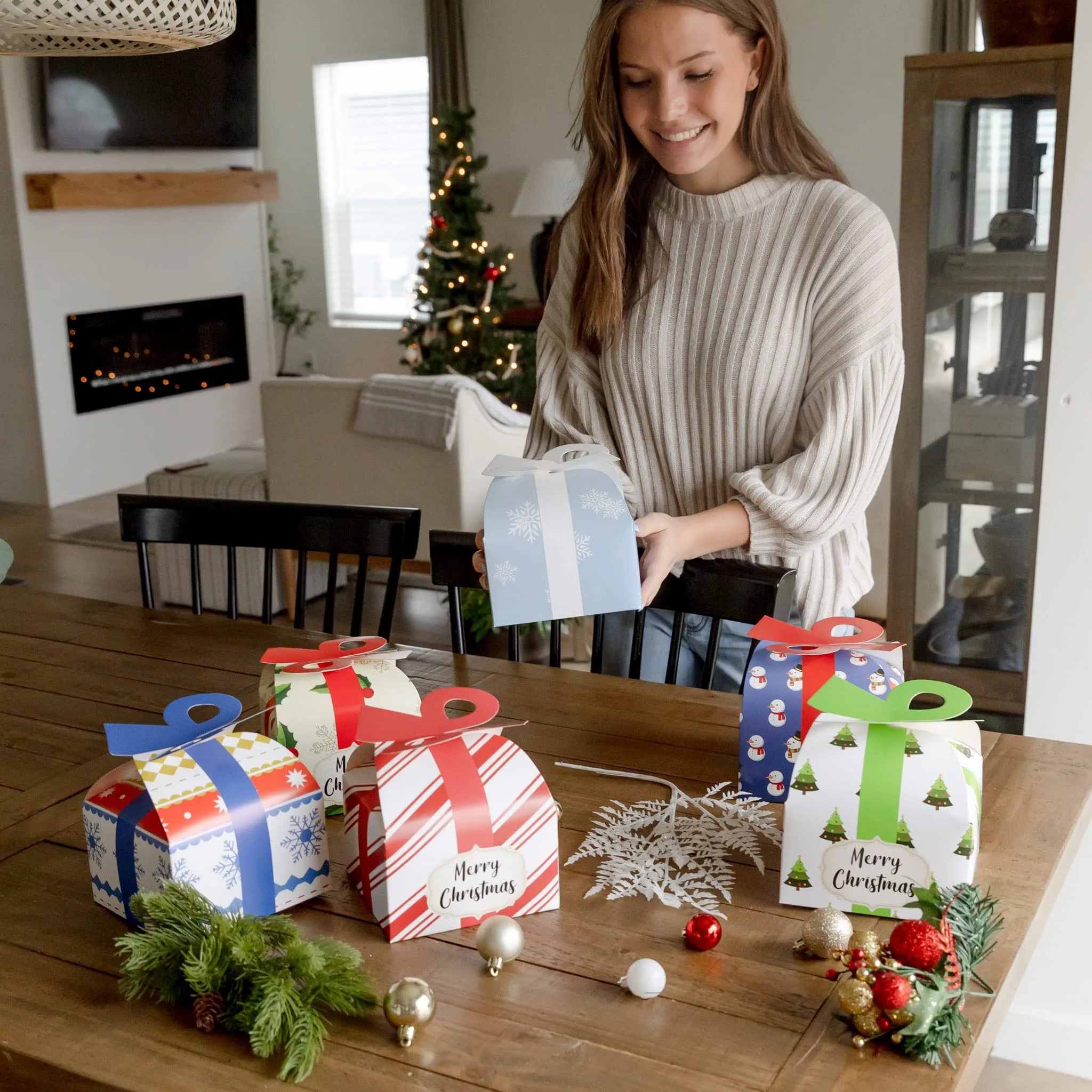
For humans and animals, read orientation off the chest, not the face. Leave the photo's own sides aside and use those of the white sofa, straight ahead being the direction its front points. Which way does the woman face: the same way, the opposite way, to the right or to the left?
the opposite way

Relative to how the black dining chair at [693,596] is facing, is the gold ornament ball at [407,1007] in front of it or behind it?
in front

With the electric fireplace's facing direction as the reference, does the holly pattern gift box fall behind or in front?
in front

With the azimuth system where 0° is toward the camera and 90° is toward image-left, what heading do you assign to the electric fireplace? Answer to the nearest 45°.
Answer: approximately 315°

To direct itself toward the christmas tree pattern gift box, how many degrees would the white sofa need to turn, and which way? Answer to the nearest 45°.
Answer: approximately 135° to its right

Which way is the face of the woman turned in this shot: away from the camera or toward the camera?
toward the camera

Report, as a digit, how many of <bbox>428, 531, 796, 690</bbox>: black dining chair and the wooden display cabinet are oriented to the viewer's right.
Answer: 0

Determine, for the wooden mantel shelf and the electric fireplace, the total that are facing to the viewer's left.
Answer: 0

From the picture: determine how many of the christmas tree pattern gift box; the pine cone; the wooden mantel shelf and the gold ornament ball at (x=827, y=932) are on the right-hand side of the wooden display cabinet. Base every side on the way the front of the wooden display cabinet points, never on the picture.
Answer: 1

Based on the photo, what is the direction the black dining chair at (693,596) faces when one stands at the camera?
facing the viewer and to the left of the viewer

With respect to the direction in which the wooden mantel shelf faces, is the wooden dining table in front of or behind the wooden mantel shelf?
in front

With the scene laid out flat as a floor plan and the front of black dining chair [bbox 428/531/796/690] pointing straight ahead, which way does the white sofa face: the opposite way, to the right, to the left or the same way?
the opposite way
